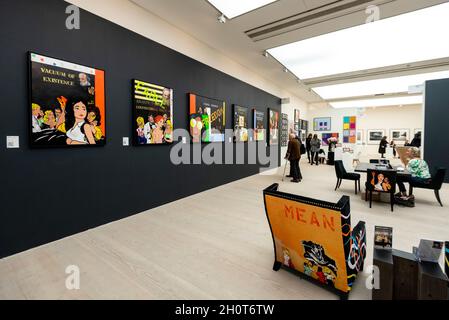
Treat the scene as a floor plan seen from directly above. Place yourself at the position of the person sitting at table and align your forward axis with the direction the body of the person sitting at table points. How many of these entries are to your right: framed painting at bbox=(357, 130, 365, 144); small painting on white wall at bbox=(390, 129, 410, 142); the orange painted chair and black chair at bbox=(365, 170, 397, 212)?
2

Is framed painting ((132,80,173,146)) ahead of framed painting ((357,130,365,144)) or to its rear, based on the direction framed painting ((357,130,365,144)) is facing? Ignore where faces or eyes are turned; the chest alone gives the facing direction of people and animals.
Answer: ahead

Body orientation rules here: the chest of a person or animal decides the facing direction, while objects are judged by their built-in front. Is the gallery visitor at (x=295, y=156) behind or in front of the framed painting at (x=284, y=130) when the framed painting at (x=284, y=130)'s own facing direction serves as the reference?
in front

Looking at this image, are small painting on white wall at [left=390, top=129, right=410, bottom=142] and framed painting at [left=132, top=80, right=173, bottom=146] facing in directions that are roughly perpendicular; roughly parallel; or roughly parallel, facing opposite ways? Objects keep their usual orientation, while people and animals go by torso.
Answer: roughly perpendicular

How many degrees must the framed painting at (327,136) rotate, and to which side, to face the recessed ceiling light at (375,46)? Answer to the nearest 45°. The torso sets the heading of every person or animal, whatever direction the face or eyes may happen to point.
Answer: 0° — it already faces it

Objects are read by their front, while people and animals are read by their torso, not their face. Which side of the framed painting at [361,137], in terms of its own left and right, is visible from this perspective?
front

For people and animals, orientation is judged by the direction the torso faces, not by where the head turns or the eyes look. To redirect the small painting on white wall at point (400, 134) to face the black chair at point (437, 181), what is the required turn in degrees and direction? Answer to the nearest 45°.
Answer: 0° — it already faces it

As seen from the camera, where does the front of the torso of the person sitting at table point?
to the viewer's left

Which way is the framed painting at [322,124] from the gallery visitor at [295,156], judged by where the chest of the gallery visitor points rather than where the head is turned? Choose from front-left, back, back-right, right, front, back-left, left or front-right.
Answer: front-right

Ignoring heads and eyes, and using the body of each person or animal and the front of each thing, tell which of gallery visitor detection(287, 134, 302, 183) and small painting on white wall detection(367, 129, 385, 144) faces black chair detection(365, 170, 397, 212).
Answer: the small painting on white wall

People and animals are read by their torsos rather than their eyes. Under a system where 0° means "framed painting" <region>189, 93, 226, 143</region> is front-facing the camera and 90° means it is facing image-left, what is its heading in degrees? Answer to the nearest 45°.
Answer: approximately 315°

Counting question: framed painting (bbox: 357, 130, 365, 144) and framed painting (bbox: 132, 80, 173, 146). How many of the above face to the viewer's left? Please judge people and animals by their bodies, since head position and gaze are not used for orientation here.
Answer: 0

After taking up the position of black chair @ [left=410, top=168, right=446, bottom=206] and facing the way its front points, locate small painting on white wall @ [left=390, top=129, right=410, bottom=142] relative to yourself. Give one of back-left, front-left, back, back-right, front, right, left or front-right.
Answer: right

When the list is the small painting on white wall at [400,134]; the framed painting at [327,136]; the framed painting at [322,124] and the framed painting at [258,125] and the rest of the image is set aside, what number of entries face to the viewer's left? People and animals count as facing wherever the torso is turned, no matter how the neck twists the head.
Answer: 0

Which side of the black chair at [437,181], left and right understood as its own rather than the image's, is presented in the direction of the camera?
left

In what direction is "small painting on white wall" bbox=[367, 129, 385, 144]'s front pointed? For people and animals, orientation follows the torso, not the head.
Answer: toward the camera

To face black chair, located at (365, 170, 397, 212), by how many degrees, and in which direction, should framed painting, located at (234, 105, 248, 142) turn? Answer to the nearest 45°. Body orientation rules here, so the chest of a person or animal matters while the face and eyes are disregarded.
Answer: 0° — it already faces it

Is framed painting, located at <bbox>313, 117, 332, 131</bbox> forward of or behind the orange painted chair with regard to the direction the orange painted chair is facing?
forward
